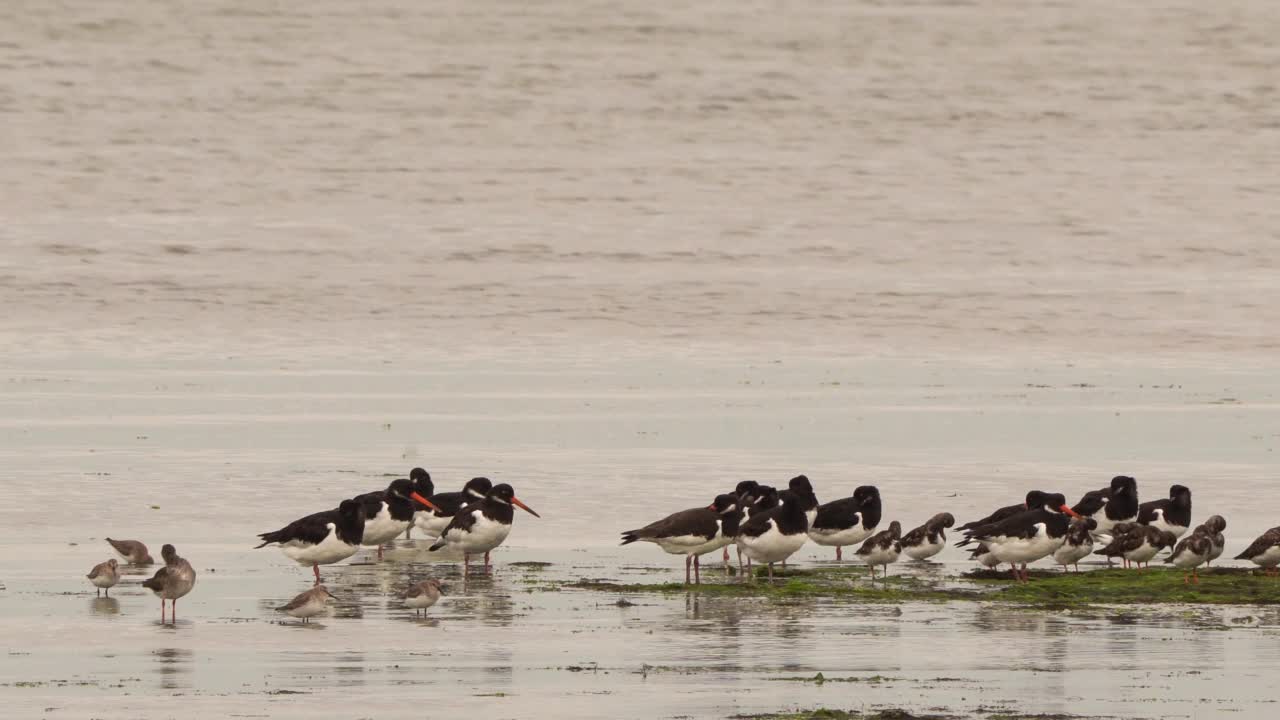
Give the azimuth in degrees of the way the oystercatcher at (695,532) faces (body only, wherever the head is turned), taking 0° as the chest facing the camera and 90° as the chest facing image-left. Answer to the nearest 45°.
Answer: approximately 270°

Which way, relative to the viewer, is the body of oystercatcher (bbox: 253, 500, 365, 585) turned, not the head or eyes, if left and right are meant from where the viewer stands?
facing to the right of the viewer

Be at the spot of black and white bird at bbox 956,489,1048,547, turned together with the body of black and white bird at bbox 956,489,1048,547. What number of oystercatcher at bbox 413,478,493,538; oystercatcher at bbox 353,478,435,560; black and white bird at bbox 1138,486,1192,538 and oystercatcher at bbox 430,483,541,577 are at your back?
3

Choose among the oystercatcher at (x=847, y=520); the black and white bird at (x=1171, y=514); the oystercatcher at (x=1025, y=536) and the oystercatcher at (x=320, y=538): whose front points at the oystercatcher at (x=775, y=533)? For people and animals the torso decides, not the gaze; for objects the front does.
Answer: the oystercatcher at (x=320, y=538)

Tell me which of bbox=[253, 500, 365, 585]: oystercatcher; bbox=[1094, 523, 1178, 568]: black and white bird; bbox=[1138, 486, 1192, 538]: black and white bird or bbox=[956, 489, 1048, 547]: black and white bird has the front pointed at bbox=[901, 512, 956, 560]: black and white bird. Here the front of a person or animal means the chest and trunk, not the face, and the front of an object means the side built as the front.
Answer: the oystercatcher

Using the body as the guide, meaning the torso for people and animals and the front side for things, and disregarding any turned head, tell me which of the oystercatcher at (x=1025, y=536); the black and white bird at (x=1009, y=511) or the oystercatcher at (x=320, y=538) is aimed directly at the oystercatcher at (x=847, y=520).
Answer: the oystercatcher at (x=320, y=538)

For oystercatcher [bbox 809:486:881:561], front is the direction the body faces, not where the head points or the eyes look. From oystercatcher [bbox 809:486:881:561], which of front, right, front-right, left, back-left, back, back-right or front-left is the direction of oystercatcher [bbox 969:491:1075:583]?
front-right

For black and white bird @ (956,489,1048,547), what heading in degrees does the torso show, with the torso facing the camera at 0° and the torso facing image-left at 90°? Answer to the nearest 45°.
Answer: approximately 270°

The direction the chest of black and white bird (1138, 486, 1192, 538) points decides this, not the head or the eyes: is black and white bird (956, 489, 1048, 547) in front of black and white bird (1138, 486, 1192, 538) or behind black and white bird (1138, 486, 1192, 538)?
behind

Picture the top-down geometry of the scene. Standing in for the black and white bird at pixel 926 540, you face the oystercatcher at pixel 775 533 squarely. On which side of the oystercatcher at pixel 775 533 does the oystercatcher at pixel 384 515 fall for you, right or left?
right
